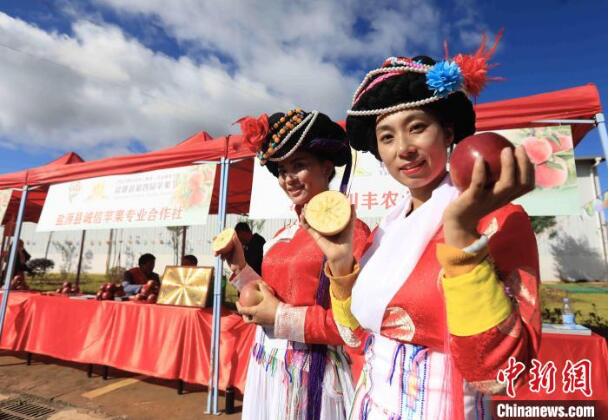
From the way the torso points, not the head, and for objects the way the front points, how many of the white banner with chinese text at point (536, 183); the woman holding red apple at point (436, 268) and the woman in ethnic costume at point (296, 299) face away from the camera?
0

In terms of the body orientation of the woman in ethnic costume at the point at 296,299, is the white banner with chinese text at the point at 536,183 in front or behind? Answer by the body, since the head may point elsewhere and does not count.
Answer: behind

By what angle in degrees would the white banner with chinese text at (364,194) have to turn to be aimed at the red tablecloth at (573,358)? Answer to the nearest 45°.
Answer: approximately 90° to its left

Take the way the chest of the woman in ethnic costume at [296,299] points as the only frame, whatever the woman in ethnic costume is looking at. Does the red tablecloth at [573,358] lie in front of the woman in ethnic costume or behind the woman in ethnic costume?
behind

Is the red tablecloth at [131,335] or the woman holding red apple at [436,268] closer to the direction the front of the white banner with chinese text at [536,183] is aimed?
the woman holding red apple

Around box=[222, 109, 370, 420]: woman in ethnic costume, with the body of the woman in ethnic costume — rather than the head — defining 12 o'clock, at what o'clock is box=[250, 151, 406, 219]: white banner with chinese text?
The white banner with chinese text is roughly at 5 o'clock from the woman in ethnic costume.

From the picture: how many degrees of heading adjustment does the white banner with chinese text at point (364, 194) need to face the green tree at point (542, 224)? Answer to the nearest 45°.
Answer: approximately 135° to its left

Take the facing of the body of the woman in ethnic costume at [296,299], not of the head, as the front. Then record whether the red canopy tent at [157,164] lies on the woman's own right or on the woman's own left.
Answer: on the woman's own right

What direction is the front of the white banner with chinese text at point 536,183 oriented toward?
toward the camera

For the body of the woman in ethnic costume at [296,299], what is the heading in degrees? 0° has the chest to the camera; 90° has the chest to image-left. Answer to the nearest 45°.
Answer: approximately 45°

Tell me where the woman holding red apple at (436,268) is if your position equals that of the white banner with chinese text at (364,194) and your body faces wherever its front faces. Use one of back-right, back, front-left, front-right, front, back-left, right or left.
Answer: front

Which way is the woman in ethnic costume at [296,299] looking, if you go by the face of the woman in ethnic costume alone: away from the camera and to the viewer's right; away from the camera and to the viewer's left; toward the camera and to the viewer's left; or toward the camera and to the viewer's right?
toward the camera and to the viewer's left

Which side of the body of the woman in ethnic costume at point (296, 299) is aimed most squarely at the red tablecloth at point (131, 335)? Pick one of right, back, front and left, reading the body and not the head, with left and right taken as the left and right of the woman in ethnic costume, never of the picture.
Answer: right

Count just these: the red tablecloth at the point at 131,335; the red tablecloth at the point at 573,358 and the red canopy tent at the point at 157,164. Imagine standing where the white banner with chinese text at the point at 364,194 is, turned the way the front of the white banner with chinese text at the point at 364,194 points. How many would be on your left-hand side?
1

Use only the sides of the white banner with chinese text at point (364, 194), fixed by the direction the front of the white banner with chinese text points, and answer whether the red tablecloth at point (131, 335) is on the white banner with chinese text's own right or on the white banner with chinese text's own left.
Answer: on the white banner with chinese text's own right

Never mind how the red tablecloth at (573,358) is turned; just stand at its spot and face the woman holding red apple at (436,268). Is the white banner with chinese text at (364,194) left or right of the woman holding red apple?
right

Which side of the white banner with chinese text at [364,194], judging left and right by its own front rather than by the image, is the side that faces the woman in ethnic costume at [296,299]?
front
